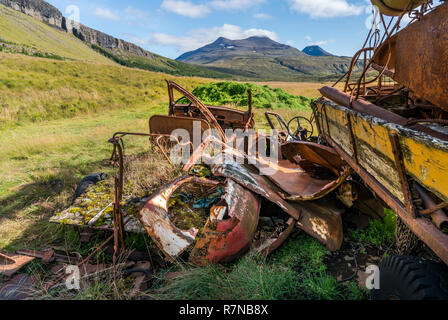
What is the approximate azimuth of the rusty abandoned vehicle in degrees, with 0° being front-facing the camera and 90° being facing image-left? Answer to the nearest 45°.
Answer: approximately 135°
